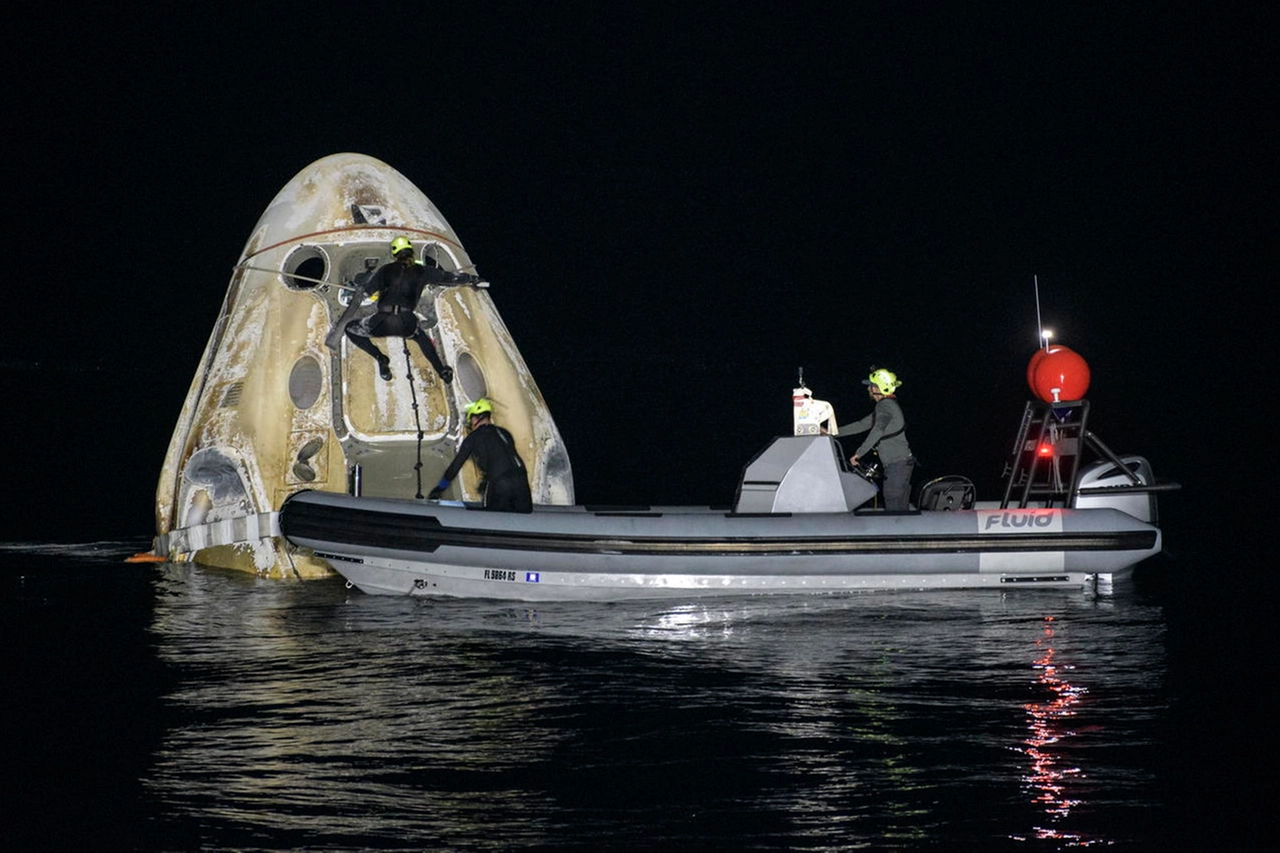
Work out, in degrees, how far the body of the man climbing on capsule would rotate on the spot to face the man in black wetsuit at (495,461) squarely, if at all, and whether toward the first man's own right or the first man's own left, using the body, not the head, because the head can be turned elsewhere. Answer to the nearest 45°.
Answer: approximately 135° to the first man's own right

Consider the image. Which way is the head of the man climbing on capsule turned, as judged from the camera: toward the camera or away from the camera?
away from the camera

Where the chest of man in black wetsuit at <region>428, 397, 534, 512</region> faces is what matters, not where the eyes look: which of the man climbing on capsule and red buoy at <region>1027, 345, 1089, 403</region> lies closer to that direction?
the man climbing on capsule

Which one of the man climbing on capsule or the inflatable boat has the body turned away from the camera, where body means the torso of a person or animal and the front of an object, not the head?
the man climbing on capsule

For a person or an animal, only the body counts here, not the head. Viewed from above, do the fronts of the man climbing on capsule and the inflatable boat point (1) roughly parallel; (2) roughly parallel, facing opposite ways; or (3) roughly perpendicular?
roughly perpendicular

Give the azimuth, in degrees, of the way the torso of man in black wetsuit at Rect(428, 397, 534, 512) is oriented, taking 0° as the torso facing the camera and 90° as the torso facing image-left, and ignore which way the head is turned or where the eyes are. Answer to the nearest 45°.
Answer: approximately 135°

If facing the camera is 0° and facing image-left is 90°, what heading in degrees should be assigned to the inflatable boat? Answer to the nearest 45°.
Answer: approximately 90°

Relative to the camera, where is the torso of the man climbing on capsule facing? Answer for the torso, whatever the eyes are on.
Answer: away from the camera
